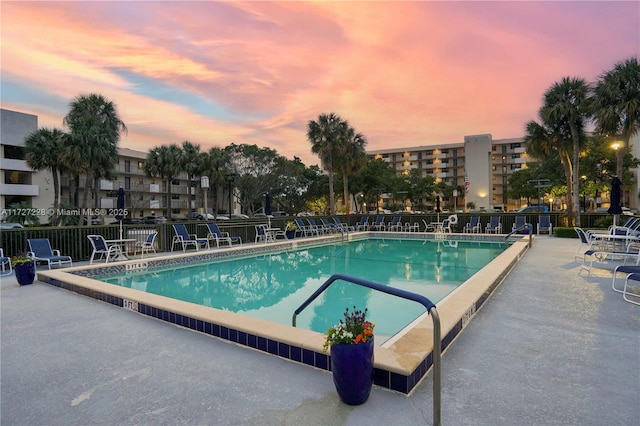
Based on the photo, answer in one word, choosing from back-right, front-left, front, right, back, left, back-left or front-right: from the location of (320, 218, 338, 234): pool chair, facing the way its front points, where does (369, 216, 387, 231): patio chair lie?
left

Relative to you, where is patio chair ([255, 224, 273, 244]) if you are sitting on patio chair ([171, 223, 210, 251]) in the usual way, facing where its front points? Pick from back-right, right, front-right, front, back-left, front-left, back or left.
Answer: left

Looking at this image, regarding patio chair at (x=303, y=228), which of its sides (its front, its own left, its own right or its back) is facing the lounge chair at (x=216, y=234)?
right

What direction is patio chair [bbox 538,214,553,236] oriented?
toward the camera

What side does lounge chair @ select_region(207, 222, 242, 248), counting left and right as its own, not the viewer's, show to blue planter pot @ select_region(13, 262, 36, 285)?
right

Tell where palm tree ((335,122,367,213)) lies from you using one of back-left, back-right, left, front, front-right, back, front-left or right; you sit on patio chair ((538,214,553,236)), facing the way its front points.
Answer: right

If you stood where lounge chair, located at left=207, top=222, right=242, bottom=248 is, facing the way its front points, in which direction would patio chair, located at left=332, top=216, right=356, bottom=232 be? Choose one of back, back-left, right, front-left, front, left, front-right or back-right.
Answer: left

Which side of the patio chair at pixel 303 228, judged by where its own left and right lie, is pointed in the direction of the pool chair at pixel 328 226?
left

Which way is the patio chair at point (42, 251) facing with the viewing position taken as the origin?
facing the viewer and to the right of the viewer

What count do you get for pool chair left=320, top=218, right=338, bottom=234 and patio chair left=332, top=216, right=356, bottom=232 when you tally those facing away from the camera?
0

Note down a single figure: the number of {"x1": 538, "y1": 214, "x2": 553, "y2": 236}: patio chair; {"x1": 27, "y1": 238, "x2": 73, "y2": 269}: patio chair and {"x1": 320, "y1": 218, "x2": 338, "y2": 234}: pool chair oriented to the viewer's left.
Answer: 0

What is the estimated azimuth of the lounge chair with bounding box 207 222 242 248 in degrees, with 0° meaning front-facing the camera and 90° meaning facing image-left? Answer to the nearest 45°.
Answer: approximately 315°

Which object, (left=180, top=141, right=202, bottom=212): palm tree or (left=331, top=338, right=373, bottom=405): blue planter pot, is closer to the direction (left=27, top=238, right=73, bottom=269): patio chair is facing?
the blue planter pot

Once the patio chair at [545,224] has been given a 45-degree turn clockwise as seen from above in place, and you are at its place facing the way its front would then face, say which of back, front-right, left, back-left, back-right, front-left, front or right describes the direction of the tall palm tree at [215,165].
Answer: front-right

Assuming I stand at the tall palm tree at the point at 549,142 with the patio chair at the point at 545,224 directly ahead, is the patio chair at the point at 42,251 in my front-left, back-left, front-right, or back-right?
front-right

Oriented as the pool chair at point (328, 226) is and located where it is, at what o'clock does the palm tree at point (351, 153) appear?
The palm tree is roughly at 8 o'clock from the pool chair.

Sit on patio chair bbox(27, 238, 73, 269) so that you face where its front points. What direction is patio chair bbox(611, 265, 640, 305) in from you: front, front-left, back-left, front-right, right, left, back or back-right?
front
